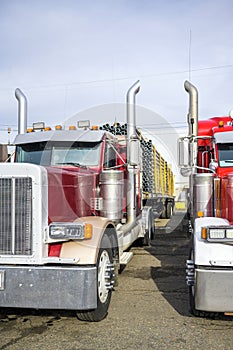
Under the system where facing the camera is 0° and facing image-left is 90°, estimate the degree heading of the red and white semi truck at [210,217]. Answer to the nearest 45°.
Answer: approximately 0°

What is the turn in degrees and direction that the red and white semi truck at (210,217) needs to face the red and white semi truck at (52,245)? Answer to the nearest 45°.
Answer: approximately 45° to its right
